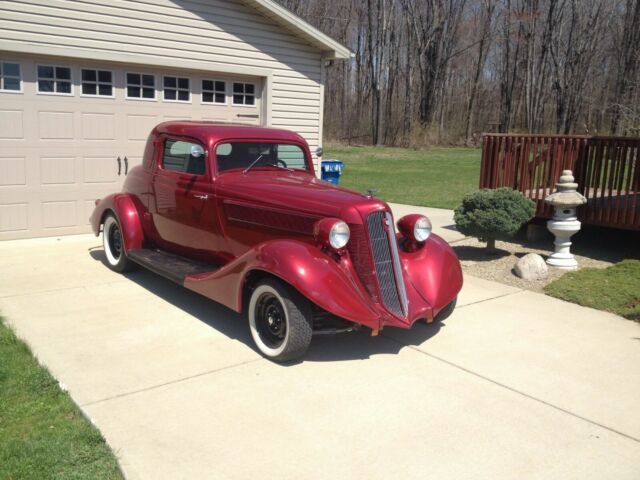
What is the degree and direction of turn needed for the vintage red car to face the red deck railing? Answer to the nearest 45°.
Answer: approximately 90° to its left

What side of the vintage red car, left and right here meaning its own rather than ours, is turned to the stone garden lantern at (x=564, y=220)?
left

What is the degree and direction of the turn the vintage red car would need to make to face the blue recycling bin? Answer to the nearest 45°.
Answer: approximately 135° to its left

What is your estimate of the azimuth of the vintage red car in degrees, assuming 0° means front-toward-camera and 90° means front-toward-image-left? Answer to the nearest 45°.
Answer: approximately 315°

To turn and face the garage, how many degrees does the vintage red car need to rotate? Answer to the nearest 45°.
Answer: approximately 180°

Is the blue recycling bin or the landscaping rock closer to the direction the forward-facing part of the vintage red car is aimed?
the landscaping rock

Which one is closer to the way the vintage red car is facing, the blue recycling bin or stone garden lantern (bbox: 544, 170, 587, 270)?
the stone garden lantern

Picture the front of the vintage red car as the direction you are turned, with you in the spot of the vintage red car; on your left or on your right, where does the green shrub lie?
on your left

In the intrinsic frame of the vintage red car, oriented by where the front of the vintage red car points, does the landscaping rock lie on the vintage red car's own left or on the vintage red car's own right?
on the vintage red car's own left
